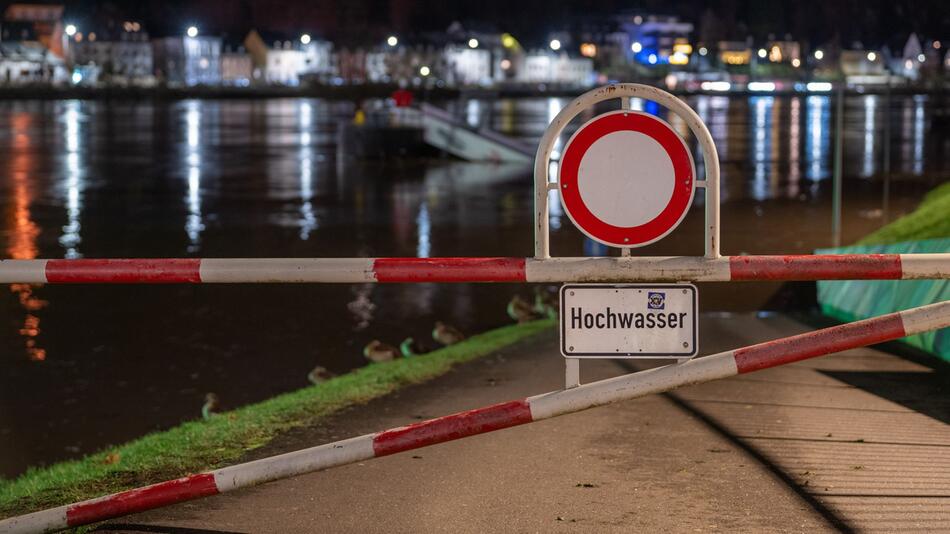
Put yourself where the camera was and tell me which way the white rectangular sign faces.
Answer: facing the viewer

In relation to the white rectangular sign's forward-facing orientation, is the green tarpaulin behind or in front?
behind

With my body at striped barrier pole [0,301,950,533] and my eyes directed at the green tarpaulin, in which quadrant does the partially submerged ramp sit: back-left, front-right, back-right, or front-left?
front-left

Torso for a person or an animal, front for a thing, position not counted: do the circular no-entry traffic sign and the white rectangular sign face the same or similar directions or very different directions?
same or similar directions

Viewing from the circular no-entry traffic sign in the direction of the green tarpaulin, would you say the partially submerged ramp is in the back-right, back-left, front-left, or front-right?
front-left

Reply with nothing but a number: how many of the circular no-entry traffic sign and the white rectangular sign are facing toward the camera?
2

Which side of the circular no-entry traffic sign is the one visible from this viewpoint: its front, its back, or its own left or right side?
front

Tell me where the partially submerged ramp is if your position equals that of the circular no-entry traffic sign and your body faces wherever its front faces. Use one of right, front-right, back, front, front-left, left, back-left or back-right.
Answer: back

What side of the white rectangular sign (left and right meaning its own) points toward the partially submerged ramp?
back
